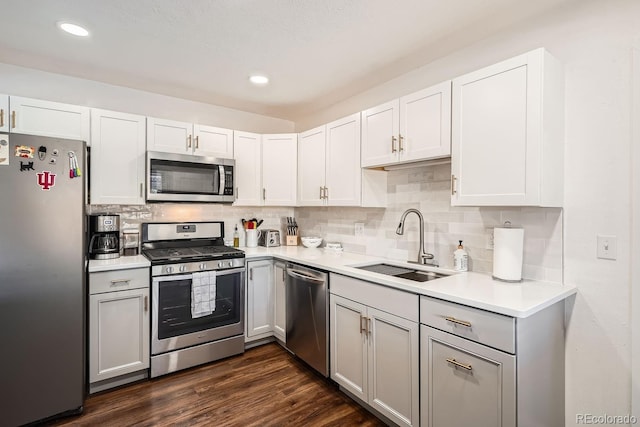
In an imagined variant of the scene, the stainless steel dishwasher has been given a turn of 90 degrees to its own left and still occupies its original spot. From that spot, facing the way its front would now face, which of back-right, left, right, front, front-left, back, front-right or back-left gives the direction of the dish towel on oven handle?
back-right

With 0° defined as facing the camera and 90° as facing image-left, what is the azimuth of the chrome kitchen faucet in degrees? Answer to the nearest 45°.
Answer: approximately 45°

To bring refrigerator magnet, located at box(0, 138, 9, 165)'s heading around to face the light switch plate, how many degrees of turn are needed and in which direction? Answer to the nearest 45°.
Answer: approximately 45° to its left

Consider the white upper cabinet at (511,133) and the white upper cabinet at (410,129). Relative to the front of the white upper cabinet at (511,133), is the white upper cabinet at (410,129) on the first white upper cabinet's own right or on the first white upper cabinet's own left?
on the first white upper cabinet's own right

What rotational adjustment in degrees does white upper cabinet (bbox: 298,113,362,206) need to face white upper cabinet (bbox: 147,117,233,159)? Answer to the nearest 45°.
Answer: approximately 45° to its right

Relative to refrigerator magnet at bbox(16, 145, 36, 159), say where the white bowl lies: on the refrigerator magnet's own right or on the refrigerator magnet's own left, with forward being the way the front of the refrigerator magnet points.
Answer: on the refrigerator magnet's own left

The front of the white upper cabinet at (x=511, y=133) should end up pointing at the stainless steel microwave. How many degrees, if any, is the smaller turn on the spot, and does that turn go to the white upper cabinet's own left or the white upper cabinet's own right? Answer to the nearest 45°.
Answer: approximately 45° to the white upper cabinet's own right

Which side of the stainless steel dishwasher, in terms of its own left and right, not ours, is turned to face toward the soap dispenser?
left

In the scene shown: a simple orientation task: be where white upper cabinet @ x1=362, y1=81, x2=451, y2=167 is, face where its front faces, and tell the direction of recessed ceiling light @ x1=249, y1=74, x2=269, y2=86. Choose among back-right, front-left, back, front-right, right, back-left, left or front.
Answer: front-right
